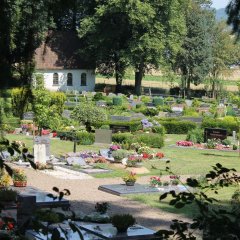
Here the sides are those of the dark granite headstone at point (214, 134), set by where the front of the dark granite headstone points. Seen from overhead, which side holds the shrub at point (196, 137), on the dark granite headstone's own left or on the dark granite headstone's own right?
on the dark granite headstone's own right

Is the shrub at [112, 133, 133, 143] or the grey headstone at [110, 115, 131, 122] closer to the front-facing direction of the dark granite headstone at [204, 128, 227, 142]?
the shrub

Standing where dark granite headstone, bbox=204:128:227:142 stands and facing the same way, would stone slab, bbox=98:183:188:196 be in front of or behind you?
in front

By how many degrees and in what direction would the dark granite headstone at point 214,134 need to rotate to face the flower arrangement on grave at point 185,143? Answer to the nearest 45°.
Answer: approximately 45° to its right

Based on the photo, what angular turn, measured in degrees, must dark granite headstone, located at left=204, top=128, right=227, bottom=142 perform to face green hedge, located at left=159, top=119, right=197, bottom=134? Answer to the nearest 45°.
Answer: approximately 135° to its right

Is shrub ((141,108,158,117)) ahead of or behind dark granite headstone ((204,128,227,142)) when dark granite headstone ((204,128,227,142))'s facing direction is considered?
behind

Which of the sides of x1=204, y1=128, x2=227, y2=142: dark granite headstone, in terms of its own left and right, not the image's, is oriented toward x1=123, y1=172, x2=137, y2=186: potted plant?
front

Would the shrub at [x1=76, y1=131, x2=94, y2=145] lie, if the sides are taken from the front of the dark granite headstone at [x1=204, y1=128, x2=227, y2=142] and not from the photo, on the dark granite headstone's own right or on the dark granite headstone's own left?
on the dark granite headstone's own right

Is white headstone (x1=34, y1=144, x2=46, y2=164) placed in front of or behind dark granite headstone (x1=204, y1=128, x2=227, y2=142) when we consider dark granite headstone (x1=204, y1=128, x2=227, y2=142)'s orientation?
in front

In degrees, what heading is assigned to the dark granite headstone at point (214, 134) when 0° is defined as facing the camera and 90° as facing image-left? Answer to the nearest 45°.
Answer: approximately 0°

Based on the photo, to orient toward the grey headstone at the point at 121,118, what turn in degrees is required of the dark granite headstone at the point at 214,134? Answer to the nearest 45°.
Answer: approximately 135° to its right

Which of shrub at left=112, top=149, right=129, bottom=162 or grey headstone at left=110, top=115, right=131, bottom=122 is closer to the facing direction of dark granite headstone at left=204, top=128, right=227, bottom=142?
the shrub
